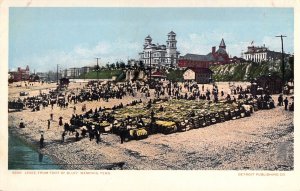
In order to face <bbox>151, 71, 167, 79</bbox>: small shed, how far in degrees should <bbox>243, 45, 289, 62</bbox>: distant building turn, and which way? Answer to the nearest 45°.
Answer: approximately 45° to its right

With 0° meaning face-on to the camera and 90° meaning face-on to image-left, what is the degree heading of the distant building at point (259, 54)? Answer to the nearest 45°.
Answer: approximately 45°

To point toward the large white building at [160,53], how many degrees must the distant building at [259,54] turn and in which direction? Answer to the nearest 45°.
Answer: approximately 45° to its right

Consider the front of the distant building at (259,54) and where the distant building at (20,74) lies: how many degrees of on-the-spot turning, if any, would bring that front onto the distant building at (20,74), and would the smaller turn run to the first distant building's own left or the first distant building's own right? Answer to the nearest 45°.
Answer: approximately 45° to the first distant building's own right
